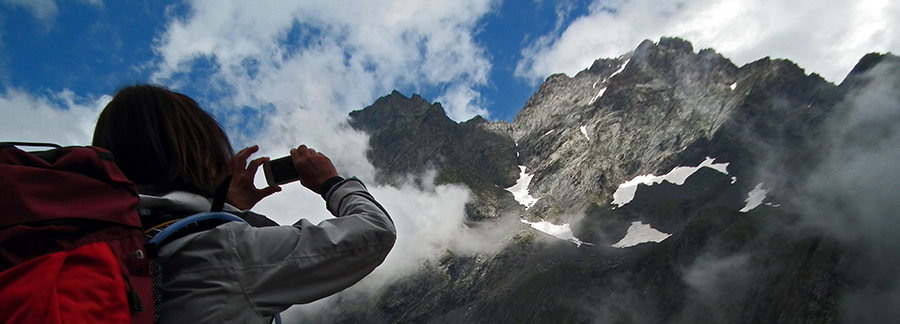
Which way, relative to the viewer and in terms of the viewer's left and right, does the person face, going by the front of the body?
facing away from the viewer and to the right of the viewer

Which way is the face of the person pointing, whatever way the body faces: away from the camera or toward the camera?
away from the camera
